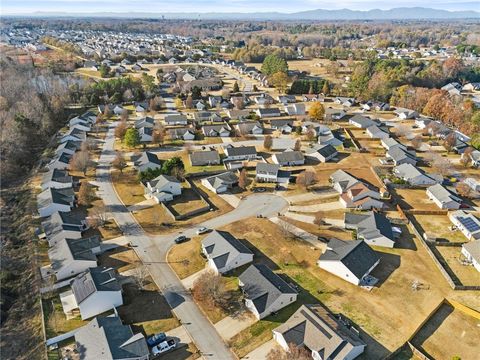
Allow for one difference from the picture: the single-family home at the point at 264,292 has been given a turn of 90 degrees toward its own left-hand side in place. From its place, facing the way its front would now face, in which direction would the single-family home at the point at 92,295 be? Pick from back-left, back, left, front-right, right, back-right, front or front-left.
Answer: back-right

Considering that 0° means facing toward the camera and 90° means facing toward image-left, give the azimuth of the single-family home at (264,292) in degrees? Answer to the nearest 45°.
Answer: approximately 45°

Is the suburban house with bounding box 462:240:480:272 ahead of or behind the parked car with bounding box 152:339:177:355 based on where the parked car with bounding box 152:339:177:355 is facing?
behind

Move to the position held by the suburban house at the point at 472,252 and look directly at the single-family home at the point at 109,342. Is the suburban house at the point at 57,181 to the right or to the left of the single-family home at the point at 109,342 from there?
right

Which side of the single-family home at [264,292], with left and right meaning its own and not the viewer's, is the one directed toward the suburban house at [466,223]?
back

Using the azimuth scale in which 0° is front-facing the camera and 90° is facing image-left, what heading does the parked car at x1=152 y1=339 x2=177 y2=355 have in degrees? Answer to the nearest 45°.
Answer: approximately 45°

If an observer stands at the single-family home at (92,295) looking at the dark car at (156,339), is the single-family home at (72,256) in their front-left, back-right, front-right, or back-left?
back-left

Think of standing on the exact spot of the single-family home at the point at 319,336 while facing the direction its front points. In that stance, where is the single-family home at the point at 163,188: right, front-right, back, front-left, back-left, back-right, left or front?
right

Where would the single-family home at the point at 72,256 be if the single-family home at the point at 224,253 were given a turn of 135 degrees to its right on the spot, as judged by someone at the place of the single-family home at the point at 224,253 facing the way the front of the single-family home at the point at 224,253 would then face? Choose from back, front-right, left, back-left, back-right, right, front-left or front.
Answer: left

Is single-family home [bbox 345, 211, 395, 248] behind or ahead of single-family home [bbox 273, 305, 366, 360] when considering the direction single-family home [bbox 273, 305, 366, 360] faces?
behind

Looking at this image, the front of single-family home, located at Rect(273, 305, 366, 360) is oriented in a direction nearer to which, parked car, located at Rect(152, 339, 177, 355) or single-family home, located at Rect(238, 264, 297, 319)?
the parked car

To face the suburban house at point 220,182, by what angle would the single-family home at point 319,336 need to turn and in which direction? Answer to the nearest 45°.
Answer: approximately 90° to its right

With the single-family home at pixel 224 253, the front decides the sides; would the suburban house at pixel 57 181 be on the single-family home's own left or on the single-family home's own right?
on the single-family home's own right

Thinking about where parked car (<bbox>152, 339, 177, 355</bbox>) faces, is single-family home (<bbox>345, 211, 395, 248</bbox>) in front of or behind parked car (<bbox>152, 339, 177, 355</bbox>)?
behind

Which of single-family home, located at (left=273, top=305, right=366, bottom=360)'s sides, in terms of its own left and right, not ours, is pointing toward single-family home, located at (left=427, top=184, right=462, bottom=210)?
back

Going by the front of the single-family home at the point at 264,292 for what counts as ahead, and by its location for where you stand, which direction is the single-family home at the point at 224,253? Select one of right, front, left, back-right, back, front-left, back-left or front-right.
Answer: right
